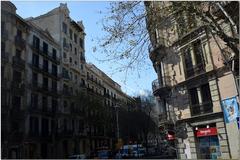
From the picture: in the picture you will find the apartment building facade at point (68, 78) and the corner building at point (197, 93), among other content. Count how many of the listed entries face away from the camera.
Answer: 0

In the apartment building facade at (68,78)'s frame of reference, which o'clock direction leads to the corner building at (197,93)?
The corner building is roughly at 1 o'clock from the apartment building facade.

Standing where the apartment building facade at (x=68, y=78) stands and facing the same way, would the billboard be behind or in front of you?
in front

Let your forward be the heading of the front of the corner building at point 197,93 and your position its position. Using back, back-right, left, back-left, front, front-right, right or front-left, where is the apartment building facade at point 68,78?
right

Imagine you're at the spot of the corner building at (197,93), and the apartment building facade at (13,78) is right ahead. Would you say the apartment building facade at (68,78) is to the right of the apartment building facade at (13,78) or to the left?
right

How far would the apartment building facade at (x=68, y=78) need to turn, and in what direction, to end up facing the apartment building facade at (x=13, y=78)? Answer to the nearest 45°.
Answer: approximately 45° to its right

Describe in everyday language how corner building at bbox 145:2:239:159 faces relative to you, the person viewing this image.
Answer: facing the viewer and to the left of the viewer

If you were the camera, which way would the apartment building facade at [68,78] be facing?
facing the viewer and to the right of the viewer

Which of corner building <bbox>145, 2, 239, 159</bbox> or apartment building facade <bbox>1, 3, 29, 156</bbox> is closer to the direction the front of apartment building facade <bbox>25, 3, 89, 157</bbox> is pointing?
the corner building

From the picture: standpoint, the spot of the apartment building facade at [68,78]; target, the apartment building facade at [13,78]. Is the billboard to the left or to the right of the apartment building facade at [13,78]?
left
